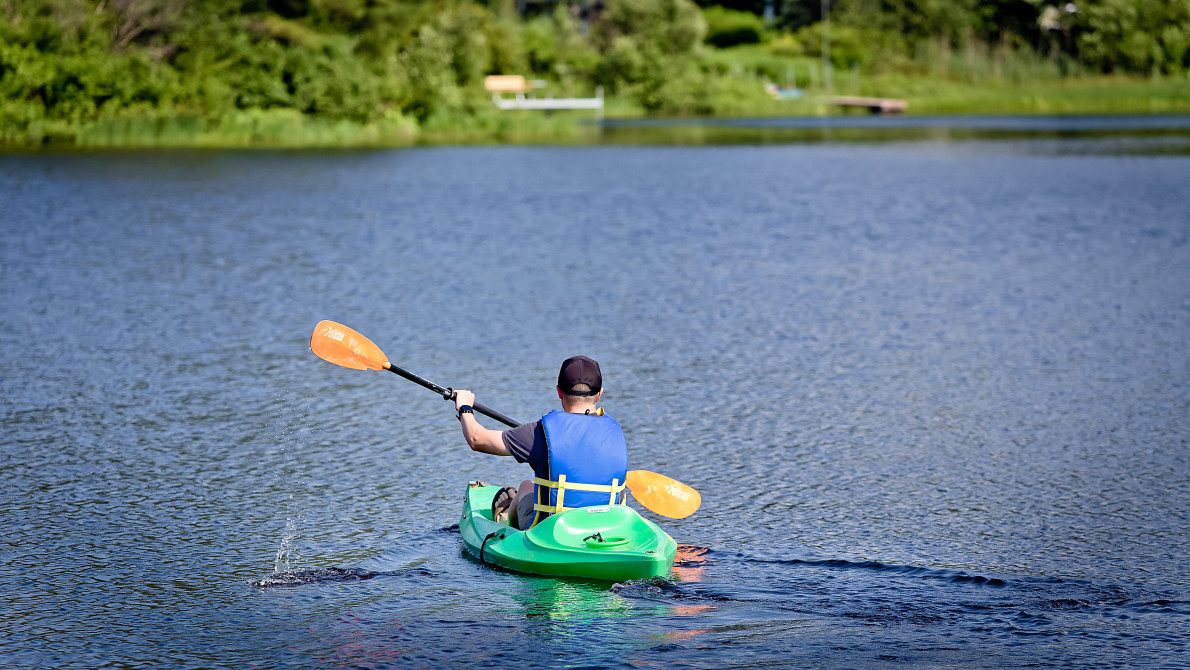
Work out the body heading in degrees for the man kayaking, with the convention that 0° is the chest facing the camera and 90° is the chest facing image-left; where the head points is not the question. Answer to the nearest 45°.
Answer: approximately 135°

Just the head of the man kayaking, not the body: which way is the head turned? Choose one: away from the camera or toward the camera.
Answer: away from the camera
